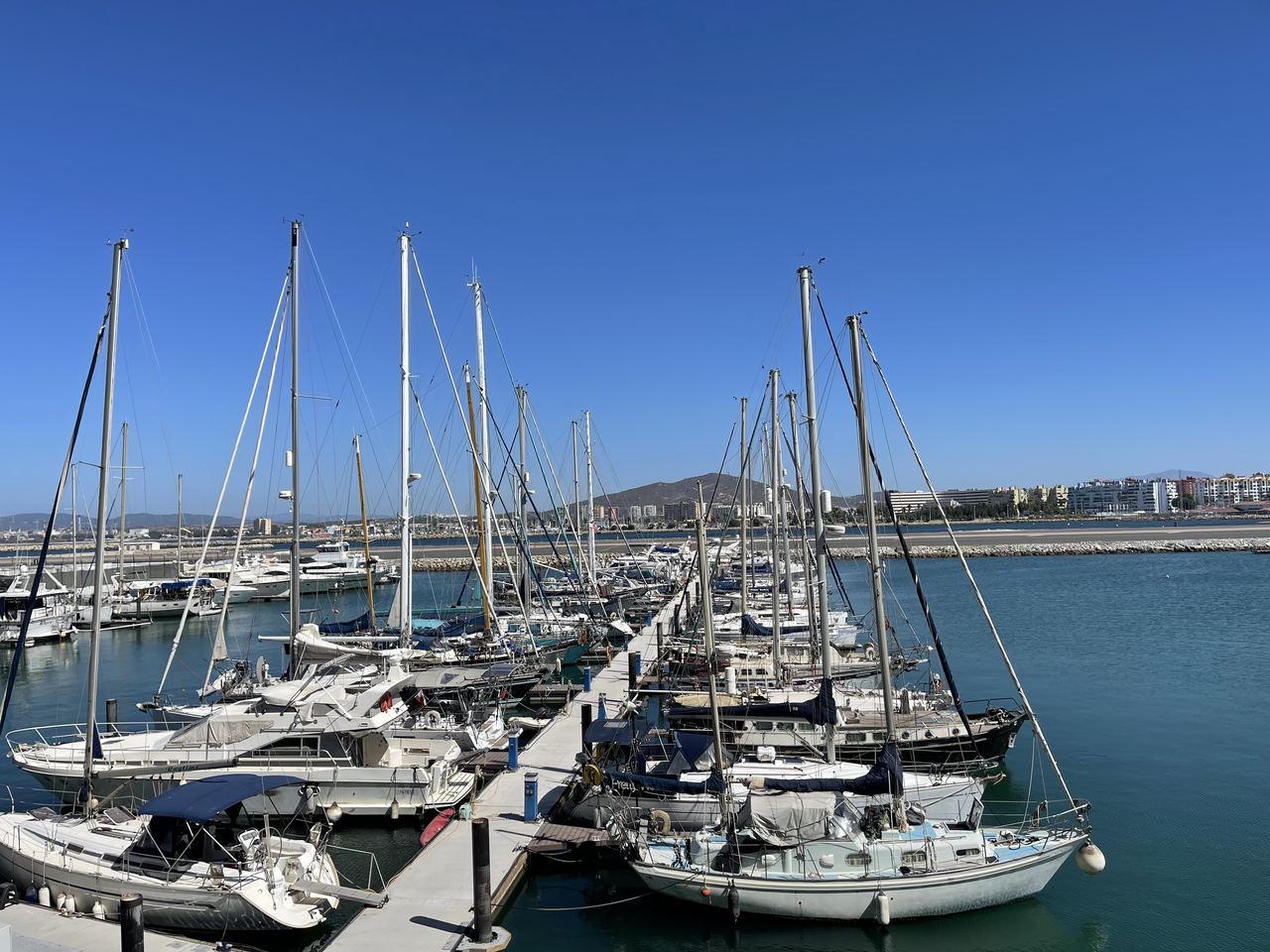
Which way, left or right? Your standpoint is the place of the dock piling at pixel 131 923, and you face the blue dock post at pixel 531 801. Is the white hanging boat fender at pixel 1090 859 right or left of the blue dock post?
right

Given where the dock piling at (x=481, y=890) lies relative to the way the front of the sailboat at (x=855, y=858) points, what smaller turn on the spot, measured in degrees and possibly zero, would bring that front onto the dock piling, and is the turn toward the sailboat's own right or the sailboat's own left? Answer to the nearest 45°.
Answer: approximately 135° to the sailboat's own right

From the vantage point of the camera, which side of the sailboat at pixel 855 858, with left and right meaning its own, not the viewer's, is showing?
right

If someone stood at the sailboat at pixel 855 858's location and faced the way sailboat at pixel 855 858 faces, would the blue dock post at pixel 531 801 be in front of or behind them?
behind

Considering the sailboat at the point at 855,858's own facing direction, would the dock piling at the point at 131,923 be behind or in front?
behind

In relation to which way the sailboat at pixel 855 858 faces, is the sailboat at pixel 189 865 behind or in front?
behind

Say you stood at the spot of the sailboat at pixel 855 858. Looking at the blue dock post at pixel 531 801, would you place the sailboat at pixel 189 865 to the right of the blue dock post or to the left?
left
